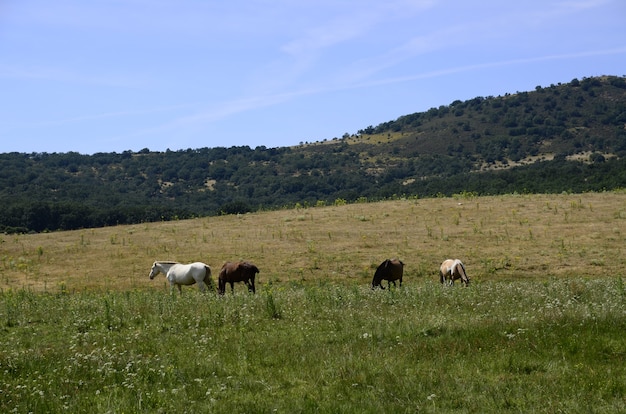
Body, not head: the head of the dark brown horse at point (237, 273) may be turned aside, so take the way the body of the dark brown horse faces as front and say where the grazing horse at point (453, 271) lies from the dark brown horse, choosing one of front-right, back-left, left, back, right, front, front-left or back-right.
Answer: back

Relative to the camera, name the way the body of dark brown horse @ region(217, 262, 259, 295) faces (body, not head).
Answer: to the viewer's left

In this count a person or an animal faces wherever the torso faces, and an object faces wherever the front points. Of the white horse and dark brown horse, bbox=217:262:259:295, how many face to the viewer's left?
2

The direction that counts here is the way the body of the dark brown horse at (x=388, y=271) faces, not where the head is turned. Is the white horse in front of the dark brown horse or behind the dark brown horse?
in front

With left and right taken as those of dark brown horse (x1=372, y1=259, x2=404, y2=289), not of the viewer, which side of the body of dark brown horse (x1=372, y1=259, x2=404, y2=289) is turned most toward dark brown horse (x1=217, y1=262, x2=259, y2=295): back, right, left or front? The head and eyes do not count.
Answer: front

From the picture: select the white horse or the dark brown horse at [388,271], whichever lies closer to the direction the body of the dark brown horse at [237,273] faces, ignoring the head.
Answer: the white horse

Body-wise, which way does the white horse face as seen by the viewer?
to the viewer's left

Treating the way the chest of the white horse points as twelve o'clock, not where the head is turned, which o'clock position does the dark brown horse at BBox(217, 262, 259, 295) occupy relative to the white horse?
The dark brown horse is roughly at 7 o'clock from the white horse.

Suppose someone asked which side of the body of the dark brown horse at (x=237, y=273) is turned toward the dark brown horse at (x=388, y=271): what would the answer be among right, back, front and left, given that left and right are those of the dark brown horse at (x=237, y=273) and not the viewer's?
back

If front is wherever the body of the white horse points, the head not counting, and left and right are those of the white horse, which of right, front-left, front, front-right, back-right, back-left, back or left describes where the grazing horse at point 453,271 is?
back

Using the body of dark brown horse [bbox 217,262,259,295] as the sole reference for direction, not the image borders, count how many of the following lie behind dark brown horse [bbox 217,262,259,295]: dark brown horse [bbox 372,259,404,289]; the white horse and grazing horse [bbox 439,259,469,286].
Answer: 2

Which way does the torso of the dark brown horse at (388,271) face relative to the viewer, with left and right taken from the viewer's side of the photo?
facing the viewer and to the left of the viewer

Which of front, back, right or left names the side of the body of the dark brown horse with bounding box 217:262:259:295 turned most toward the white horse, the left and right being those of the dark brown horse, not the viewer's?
front

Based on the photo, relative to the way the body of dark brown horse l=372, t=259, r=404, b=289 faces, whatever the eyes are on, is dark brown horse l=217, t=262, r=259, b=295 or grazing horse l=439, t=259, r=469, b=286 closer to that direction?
the dark brown horse

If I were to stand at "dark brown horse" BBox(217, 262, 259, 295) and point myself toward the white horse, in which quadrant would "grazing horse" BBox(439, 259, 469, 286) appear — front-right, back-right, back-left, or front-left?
back-right
